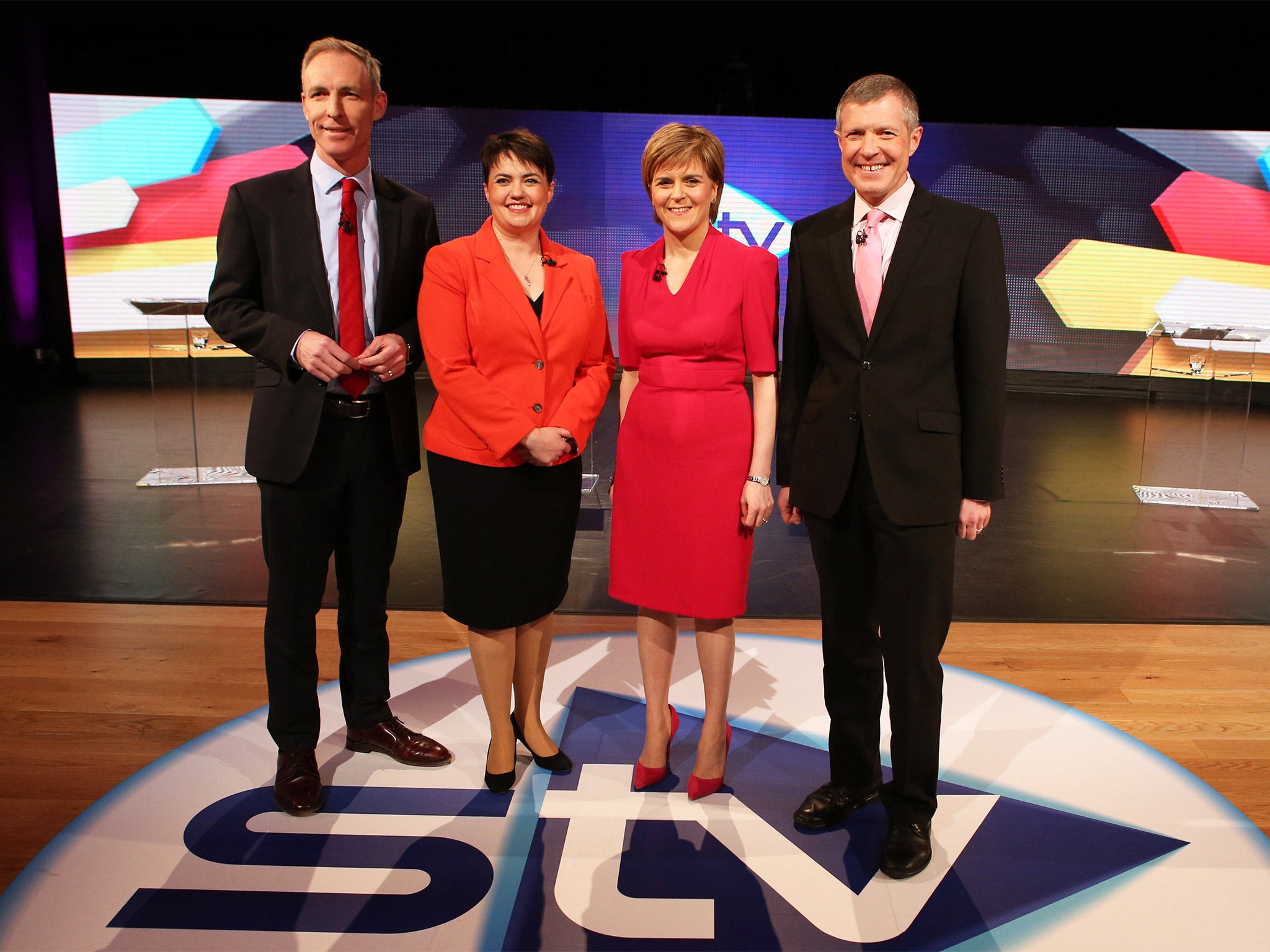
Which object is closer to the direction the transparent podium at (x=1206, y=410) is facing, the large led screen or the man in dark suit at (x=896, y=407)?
the man in dark suit

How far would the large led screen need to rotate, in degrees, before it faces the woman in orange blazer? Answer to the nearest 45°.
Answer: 0° — it already faces them

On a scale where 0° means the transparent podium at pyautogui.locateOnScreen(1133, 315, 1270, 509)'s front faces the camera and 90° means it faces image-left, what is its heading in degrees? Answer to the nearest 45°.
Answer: approximately 0°

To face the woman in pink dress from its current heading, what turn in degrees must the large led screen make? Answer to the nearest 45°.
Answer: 0° — it already faces them

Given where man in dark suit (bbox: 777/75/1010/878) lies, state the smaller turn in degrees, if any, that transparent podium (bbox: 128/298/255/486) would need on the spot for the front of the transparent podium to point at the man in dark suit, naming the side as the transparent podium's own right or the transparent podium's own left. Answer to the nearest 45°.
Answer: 0° — it already faces them

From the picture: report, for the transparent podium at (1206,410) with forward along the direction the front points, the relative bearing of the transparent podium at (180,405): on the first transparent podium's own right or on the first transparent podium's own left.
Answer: on the first transparent podium's own right
